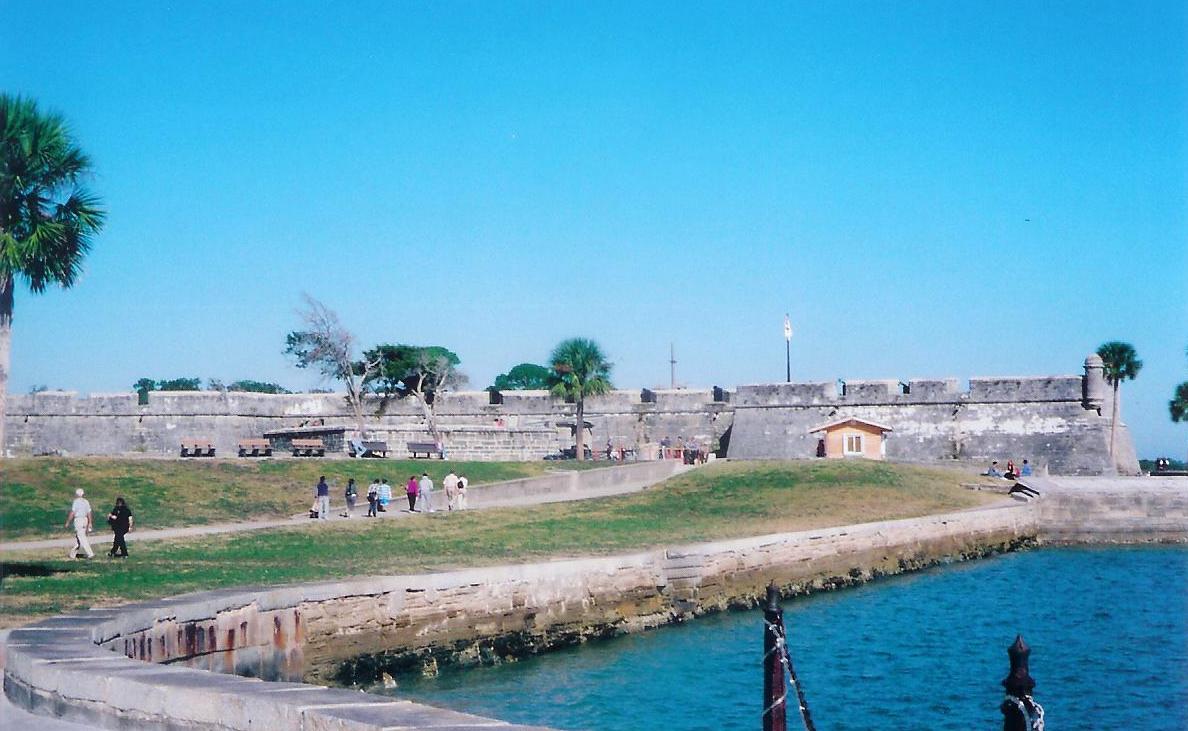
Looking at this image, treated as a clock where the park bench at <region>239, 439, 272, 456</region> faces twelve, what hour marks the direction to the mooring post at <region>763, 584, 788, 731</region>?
The mooring post is roughly at 12 o'clock from the park bench.

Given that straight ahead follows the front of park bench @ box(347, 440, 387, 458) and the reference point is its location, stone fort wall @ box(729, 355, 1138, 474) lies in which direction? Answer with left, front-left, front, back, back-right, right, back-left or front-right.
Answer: left

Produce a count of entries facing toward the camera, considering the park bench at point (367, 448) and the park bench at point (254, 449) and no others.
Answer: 2

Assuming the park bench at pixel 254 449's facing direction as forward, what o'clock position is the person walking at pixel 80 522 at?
The person walking is roughly at 12 o'clock from the park bench.

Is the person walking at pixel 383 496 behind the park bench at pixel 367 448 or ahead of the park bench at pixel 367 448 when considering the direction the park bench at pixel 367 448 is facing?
ahead

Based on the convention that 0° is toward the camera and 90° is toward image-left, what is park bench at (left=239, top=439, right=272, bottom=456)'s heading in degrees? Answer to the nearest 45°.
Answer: approximately 0°

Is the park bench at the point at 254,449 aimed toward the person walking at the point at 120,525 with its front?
yes

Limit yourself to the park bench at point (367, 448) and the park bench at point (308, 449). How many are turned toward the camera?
2

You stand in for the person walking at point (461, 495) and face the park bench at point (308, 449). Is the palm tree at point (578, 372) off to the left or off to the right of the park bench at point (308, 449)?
right

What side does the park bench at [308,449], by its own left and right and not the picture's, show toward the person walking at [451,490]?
front
